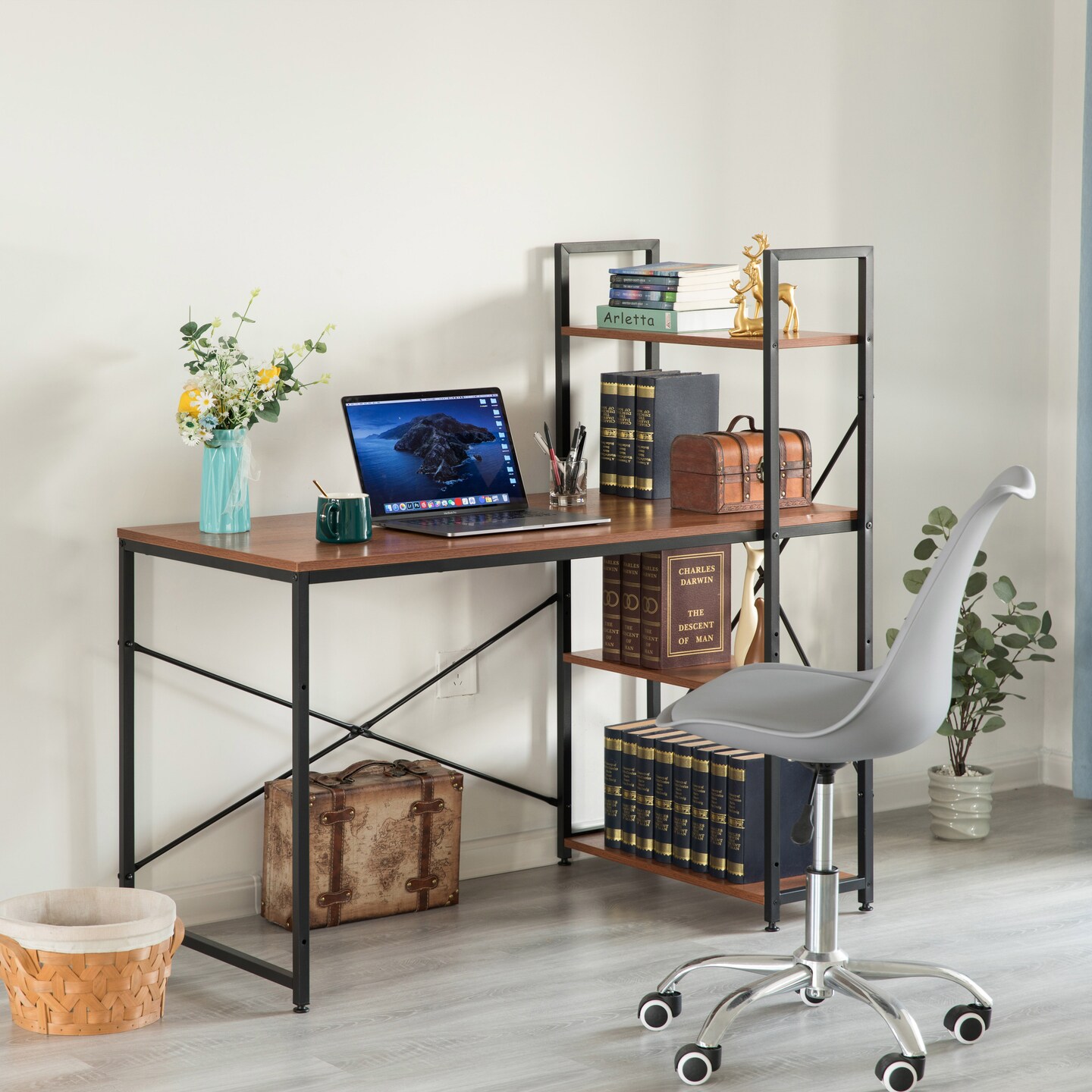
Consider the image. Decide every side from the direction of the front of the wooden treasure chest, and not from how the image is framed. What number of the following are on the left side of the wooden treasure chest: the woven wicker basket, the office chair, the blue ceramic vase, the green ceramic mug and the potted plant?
1

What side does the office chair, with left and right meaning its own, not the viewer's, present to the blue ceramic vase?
front

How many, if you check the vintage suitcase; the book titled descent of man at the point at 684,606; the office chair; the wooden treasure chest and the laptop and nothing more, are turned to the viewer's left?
1

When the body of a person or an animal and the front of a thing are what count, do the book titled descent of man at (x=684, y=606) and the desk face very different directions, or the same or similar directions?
same or similar directions

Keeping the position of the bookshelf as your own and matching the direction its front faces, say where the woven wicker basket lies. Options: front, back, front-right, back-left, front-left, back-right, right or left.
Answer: front

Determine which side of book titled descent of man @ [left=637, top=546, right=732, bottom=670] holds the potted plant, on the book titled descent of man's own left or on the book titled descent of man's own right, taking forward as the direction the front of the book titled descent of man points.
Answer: on the book titled descent of man's own left

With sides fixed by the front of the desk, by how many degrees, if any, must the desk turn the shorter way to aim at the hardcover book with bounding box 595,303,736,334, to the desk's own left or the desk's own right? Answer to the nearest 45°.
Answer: approximately 90° to the desk's own left

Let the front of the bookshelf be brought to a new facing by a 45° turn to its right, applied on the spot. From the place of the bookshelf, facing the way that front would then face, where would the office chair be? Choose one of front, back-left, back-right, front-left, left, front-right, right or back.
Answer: left

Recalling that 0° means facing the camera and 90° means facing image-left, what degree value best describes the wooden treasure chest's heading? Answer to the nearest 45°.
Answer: approximately 315°

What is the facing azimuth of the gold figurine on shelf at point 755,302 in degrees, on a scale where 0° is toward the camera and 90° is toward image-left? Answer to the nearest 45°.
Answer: approximately 90°

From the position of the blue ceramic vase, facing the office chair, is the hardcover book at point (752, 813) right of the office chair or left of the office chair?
left

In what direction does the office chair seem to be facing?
to the viewer's left

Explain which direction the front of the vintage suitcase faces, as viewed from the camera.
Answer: facing the viewer and to the right of the viewer

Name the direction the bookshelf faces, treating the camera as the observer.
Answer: facing the viewer and to the left of the viewer

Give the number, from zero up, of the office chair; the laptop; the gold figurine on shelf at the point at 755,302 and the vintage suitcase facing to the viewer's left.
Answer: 2
